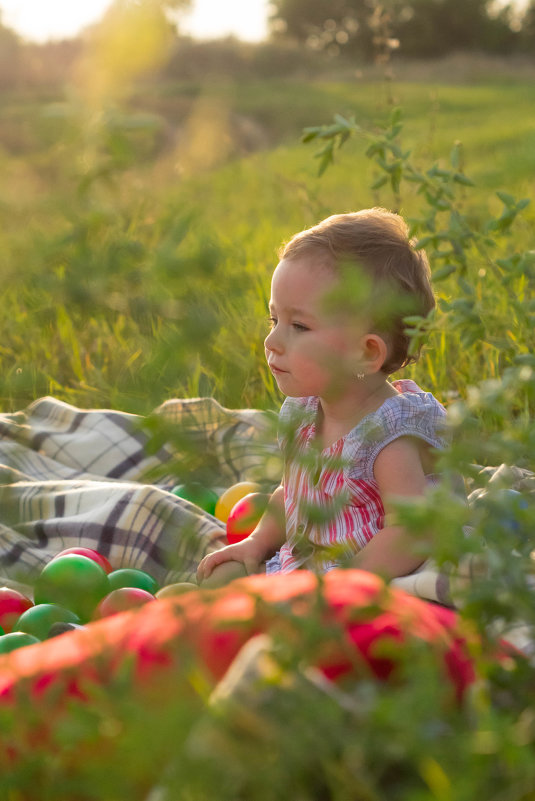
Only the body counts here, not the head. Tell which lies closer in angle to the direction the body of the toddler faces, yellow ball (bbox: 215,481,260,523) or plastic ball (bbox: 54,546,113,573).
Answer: the plastic ball

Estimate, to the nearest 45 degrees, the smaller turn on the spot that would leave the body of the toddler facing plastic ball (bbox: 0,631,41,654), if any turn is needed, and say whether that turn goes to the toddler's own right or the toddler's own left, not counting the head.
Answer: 0° — they already face it

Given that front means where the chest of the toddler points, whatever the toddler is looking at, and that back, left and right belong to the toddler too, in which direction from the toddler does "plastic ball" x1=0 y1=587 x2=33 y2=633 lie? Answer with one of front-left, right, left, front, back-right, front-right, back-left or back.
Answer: front-right

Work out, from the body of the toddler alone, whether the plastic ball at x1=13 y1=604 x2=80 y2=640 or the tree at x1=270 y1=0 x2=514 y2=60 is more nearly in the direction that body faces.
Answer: the plastic ball

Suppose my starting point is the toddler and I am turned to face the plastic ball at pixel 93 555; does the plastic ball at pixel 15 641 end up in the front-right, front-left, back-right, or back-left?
front-left

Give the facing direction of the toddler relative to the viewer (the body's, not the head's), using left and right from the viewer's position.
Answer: facing the viewer and to the left of the viewer

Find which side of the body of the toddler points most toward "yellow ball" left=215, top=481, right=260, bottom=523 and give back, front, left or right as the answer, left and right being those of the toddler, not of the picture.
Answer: right

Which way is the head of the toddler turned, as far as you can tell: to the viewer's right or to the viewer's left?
to the viewer's left

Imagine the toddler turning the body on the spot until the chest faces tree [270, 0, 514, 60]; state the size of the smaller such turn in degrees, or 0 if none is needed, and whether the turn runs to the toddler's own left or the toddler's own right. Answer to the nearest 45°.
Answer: approximately 135° to the toddler's own right

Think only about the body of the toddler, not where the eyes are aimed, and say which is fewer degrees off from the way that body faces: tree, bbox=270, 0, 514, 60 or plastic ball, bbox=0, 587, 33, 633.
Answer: the plastic ball
